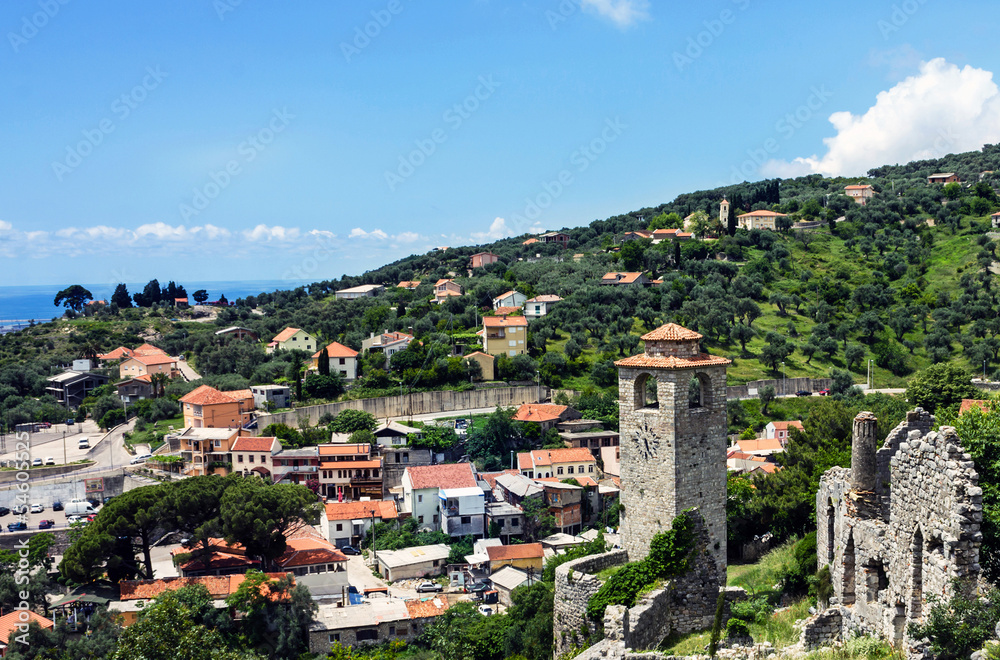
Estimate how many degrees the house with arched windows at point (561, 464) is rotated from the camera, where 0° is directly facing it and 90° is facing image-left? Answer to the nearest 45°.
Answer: approximately 0°

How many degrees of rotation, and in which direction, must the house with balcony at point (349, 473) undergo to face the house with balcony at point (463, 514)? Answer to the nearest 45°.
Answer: approximately 45° to its left

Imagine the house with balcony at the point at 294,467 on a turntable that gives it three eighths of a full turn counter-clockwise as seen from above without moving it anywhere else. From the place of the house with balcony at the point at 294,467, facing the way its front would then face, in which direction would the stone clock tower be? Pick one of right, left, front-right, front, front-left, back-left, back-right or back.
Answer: back-right

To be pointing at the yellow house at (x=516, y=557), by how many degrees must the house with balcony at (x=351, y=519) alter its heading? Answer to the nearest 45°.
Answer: approximately 45° to its left

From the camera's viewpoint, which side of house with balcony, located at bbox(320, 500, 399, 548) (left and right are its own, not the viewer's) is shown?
front

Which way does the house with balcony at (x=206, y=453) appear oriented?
toward the camera

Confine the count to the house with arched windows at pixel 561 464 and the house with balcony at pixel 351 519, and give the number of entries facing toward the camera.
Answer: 2

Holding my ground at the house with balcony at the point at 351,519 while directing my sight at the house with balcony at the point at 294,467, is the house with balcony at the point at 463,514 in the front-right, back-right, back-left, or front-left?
back-right

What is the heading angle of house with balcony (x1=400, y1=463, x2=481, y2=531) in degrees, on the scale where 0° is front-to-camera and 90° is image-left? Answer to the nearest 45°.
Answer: approximately 0°

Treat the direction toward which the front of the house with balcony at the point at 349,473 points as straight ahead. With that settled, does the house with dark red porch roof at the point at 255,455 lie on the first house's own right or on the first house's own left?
on the first house's own right

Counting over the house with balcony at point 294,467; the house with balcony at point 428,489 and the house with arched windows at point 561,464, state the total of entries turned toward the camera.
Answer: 3

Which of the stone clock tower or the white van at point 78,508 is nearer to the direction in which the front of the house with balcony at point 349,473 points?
the stone clock tower

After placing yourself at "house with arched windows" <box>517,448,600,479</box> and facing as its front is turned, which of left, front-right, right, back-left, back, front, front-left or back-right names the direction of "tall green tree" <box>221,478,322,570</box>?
front-right
